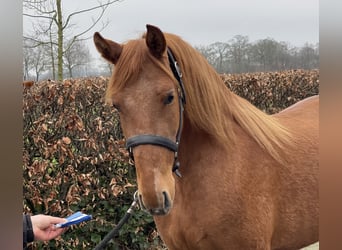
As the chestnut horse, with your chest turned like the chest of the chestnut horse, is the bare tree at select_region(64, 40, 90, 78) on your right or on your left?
on your right

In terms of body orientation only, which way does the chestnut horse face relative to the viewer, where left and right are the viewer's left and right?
facing the viewer and to the left of the viewer

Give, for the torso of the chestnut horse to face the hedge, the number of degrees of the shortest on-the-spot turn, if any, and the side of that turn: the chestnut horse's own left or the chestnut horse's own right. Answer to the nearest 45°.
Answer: approximately 90° to the chestnut horse's own right
